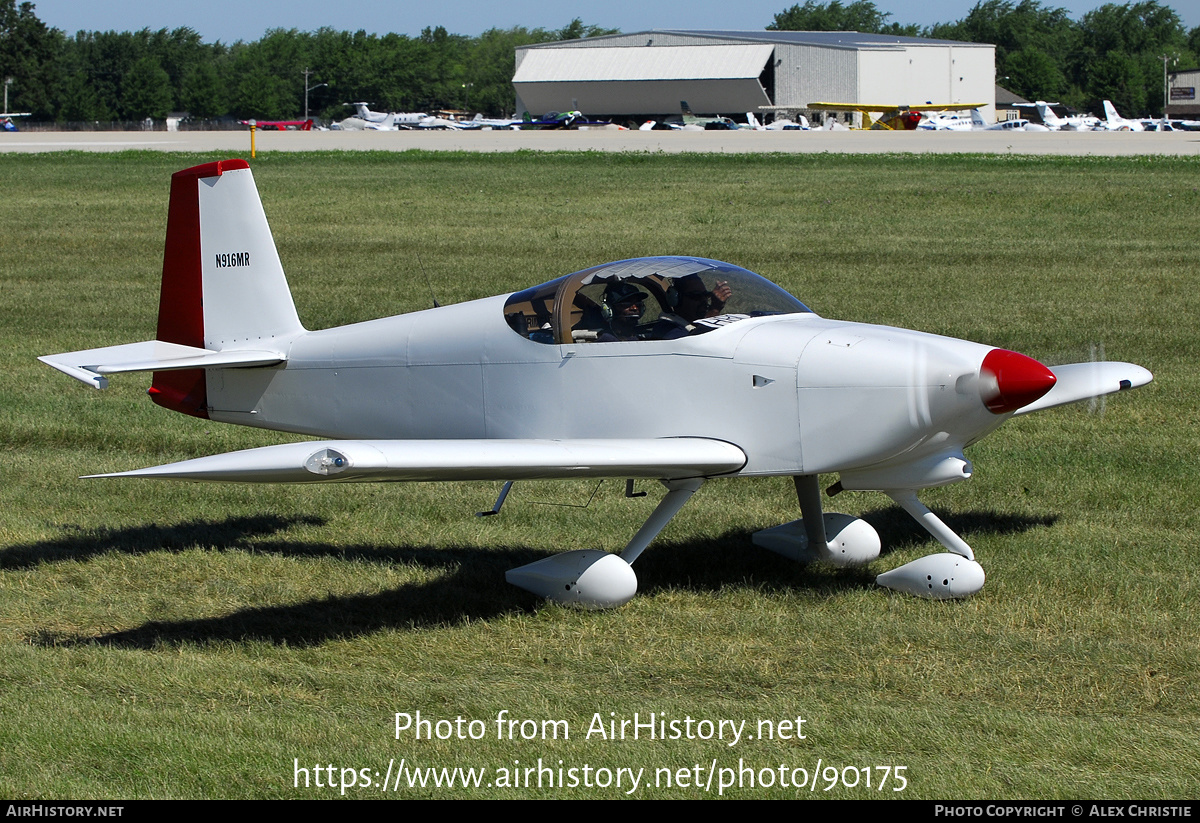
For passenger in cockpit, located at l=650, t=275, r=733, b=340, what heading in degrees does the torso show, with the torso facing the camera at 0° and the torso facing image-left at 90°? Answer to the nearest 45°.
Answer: approximately 315°

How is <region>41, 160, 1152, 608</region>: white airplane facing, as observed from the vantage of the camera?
facing the viewer and to the right of the viewer

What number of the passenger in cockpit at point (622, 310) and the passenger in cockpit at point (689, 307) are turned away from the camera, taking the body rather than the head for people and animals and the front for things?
0

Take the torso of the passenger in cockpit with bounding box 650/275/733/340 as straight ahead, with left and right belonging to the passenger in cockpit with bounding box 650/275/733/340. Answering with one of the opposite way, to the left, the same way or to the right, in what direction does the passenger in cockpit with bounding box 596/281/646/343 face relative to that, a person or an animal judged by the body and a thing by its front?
the same way
